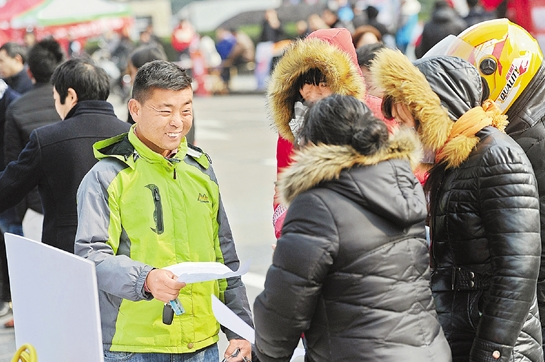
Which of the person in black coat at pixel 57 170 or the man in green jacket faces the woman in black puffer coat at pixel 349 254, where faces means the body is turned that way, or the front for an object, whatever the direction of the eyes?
the man in green jacket

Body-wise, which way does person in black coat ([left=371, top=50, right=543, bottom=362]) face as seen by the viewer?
to the viewer's left

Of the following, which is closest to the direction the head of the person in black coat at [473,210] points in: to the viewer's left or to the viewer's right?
to the viewer's left

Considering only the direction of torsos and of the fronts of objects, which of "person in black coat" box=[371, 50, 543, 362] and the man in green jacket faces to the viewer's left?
the person in black coat

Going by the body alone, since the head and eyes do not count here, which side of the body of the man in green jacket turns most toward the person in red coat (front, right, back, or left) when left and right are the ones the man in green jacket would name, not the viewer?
left

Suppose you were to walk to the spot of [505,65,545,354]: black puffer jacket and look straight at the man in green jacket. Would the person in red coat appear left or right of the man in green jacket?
right

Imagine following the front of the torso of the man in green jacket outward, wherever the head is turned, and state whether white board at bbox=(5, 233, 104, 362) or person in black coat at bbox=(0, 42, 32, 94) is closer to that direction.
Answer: the white board

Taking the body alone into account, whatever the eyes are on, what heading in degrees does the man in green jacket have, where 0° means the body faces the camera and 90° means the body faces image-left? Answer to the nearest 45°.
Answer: approximately 315°

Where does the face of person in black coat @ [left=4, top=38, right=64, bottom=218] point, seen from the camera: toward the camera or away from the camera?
away from the camera
